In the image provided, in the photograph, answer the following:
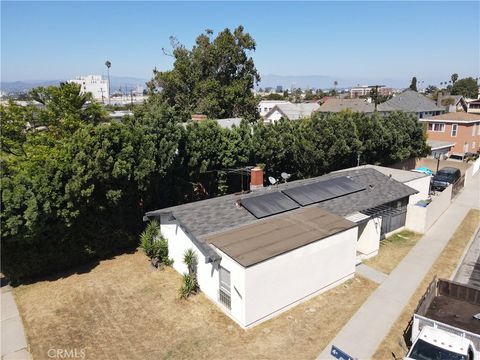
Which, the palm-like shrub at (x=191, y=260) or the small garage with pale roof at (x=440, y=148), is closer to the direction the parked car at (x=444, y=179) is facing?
the palm-like shrub

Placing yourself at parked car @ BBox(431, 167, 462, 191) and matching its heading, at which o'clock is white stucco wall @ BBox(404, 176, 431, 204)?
The white stucco wall is roughly at 11 o'clock from the parked car.

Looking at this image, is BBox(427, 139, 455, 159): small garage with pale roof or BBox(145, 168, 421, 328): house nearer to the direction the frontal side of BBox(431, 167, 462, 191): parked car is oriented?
the house

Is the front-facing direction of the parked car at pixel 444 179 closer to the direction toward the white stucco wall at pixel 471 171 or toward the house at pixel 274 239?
the house

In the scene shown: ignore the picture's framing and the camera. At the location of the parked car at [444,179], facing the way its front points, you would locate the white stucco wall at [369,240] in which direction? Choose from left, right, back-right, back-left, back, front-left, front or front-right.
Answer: front-left

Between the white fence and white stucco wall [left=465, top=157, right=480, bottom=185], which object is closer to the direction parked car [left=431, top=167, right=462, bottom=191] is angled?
the white fence

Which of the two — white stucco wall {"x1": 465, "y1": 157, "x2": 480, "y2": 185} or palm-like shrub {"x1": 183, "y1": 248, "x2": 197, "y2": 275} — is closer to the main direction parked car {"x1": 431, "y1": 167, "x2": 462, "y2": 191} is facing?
the palm-like shrub

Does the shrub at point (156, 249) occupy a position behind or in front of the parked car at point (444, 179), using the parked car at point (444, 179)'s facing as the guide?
in front

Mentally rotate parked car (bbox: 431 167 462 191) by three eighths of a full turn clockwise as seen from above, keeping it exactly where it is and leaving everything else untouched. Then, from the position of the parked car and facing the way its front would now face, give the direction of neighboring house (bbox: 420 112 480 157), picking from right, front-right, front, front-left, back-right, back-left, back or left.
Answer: front

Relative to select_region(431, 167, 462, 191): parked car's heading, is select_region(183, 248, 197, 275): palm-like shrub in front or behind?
in front

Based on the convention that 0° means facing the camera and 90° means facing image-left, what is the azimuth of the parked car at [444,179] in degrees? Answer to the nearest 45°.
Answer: approximately 45°

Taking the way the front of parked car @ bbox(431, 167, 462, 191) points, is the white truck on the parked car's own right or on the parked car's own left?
on the parked car's own left

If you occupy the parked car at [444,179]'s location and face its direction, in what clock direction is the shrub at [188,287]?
The shrub is roughly at 11 o'clock from the parked car.
